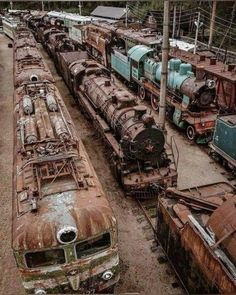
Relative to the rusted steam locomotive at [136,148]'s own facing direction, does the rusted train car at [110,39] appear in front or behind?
behind

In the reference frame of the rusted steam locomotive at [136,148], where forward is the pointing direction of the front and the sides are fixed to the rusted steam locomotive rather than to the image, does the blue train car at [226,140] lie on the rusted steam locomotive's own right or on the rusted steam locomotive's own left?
on the rusted steam locomotive's own left

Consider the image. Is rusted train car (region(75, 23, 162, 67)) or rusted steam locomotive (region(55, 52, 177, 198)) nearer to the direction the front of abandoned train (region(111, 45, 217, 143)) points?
the rusted steam locomotive

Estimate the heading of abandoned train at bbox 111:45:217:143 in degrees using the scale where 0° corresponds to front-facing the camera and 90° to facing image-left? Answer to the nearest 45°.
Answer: approximately 315°

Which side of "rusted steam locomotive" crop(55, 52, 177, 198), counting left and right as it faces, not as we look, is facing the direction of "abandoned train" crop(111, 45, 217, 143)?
left

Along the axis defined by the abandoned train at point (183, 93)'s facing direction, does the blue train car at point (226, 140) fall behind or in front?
in front

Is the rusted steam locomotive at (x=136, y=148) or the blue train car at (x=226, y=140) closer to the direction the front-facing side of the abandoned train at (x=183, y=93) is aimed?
the blue train car
